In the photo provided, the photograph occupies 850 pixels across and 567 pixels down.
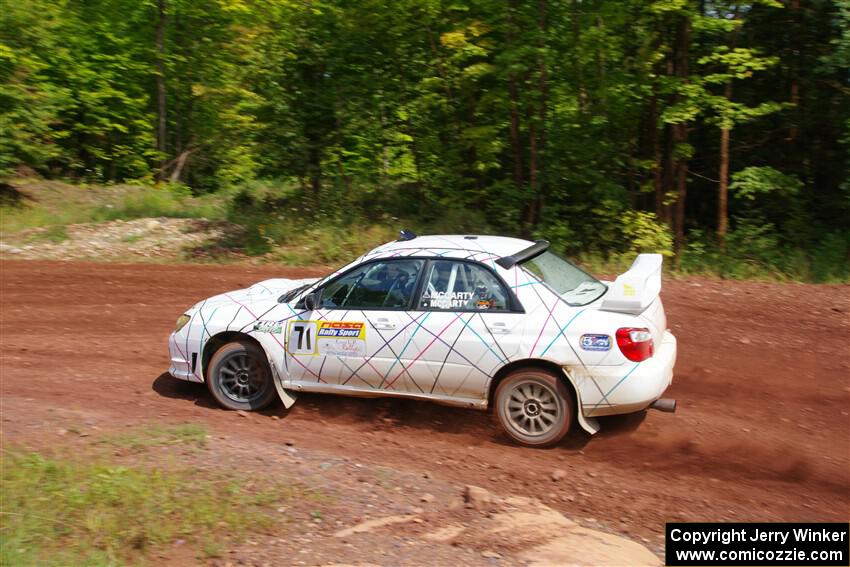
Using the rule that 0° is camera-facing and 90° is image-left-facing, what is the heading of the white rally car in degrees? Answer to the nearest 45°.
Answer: approximately 90°
